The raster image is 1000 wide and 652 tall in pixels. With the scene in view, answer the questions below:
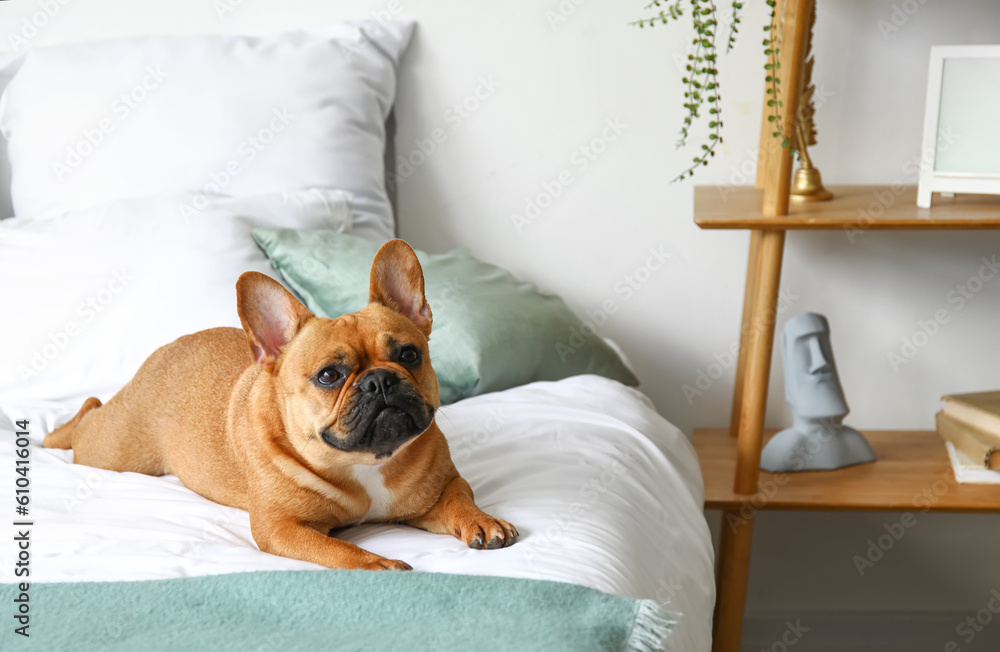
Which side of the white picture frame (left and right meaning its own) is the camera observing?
front

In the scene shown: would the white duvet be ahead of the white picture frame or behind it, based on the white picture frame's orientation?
ahead

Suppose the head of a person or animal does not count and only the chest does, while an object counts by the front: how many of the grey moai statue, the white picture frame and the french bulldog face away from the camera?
0

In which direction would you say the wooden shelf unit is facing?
toward the camera

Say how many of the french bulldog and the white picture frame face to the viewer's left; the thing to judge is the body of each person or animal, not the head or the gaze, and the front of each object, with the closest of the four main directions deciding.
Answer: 0

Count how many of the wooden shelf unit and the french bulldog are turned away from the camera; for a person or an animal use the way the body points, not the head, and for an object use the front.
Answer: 0

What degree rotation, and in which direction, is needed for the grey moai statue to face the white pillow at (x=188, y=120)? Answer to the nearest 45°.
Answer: approximately 135° to its right
